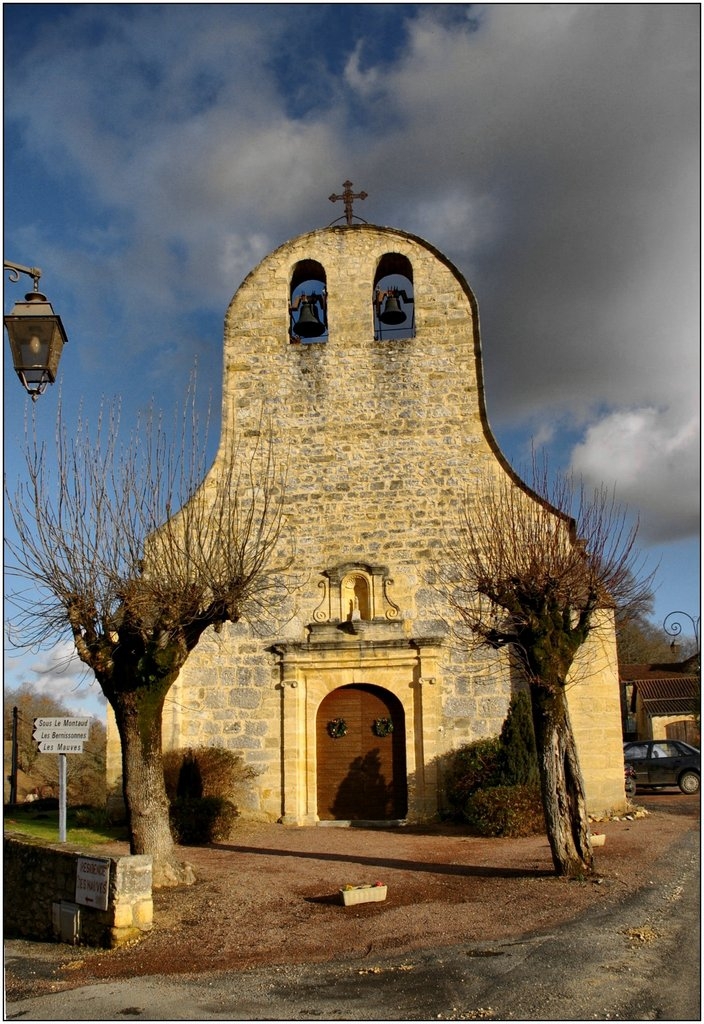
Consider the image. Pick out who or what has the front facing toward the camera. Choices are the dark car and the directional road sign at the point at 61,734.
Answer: the directional road sign

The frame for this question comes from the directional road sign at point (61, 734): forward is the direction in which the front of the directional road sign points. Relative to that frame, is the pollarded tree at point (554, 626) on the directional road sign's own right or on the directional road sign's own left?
on the directional road sign's own left

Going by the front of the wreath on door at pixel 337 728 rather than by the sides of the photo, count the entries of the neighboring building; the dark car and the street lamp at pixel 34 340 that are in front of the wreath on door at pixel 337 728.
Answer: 1

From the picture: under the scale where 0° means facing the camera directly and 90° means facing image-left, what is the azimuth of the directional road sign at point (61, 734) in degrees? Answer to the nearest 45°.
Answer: approximately 0°

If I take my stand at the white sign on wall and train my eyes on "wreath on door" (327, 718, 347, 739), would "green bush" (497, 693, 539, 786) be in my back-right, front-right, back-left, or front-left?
front-right

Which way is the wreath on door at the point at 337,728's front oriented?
toward the camera

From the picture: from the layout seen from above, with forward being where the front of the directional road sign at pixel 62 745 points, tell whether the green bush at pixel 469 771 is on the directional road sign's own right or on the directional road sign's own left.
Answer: on the directional road sign's own left

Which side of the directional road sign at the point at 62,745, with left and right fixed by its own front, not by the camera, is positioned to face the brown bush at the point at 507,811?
left
